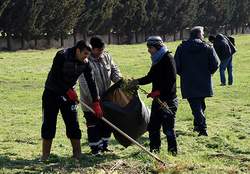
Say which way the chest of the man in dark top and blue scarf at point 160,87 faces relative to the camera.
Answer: to the viewer's left

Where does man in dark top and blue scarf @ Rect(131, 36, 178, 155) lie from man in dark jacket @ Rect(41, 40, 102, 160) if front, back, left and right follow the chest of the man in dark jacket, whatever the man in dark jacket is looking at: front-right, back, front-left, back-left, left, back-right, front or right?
front-left

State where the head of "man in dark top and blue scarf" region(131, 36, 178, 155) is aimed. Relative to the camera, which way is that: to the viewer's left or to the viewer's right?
to the viewer's left

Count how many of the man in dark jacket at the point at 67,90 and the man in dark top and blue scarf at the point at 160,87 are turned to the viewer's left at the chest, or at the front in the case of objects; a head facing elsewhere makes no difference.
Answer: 1

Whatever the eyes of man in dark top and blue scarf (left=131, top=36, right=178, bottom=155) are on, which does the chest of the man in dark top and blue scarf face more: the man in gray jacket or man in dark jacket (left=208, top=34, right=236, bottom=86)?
the man in gray jacket

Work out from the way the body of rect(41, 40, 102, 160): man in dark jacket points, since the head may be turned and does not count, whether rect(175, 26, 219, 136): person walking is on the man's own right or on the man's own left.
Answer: on the man's own left

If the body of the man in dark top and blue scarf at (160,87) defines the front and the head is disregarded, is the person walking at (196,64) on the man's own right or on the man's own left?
on the man's own right

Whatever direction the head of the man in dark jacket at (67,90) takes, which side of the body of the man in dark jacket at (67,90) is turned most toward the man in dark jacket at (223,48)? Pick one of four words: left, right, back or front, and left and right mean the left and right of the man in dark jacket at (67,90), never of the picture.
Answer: left

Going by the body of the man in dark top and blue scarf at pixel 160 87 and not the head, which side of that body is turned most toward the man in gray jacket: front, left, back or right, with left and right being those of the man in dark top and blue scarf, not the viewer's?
front

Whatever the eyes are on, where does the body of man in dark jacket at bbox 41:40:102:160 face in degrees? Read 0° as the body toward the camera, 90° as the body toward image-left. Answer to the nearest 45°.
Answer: approximately 315°

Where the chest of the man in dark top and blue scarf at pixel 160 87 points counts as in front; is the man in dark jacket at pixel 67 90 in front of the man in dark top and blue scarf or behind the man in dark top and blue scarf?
in front
